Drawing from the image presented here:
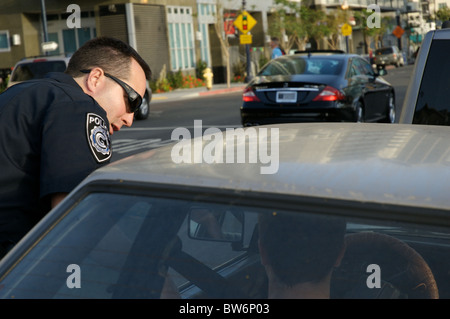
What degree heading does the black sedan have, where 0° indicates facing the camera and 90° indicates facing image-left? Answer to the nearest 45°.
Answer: approximately 225°

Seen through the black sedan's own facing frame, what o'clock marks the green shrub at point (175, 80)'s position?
The green shrub is roughly at 10 o'clock from the black sedan.

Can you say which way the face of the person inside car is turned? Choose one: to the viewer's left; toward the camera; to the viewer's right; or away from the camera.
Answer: away from the camera

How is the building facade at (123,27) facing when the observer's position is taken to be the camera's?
facing the viewer and to the right of the viewer

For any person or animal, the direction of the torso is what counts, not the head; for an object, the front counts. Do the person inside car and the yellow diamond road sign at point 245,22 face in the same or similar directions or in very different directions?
very different directions

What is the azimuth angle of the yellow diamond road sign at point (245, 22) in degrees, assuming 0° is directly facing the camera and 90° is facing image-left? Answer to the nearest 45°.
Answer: approximately 0°

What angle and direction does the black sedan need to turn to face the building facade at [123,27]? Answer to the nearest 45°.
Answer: approximately 45° to its left

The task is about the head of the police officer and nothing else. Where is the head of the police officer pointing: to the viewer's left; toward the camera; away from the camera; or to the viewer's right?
to the viewer's right

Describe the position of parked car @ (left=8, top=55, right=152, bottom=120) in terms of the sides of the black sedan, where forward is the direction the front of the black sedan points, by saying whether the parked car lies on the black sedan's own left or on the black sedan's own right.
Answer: on the black sedan's own left

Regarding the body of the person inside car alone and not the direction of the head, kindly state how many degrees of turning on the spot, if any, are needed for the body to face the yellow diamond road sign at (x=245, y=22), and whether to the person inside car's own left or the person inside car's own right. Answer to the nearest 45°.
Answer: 0° — they already face it

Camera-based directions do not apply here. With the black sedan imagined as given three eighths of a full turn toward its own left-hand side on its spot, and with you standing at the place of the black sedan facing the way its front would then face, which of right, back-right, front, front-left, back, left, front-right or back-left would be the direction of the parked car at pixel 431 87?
left

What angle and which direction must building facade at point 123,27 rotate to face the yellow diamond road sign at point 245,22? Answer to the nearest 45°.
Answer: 0° — it already faces it
